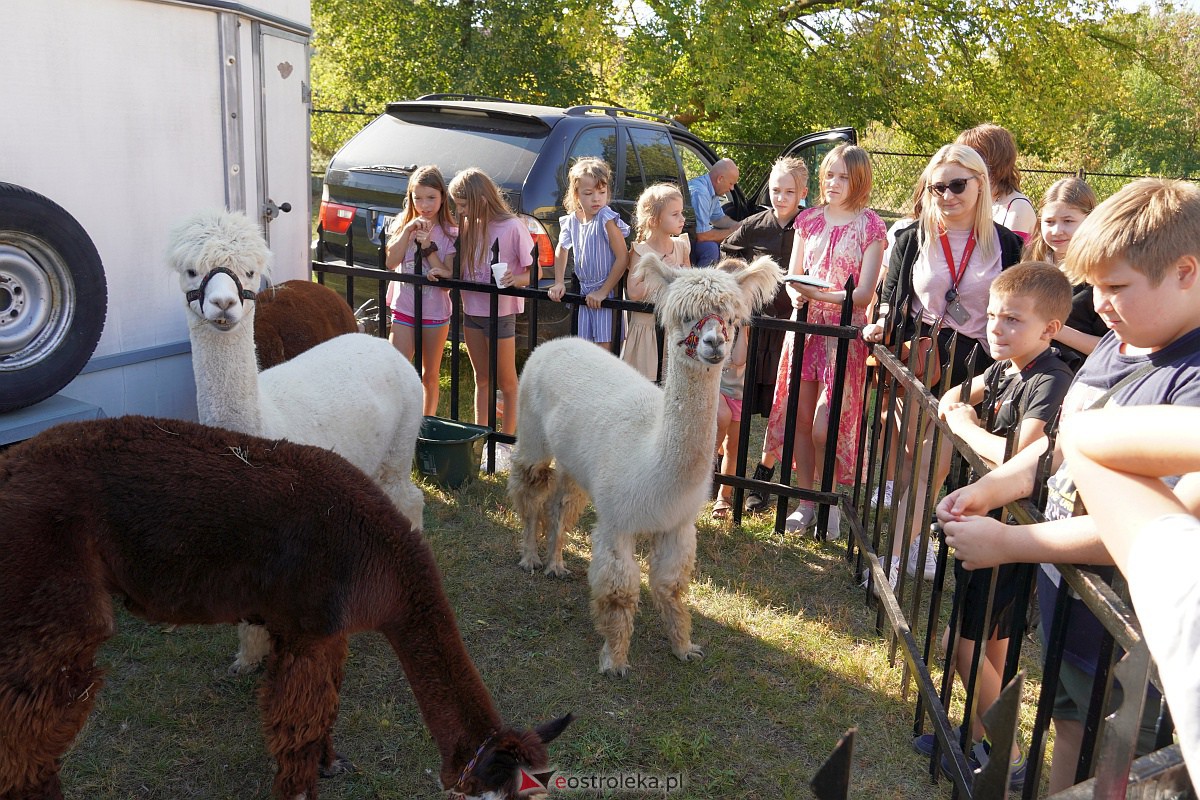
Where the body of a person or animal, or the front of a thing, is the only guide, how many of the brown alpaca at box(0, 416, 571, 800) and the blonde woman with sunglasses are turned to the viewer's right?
1

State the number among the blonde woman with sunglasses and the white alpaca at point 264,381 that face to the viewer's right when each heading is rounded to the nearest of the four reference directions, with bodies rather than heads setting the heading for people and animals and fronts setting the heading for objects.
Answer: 0

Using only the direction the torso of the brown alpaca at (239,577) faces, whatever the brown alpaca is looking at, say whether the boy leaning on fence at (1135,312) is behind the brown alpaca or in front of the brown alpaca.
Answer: in front

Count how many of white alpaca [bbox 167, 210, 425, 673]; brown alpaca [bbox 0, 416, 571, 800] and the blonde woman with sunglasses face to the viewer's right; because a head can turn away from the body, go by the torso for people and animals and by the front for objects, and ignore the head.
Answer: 1

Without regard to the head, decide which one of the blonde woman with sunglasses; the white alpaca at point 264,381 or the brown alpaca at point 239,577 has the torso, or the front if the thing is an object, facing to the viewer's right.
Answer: the brown alpaca

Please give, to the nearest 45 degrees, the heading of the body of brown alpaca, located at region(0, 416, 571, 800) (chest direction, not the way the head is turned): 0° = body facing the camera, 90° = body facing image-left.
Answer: approximately 270°

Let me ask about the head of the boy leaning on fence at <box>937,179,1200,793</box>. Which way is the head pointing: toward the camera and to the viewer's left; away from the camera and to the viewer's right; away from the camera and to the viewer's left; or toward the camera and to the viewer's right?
toward the camera and to the viewer's left

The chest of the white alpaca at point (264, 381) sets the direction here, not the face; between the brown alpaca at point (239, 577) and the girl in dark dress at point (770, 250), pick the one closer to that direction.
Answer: the brown alpaca

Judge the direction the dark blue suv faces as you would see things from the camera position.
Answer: facing away from the viewer and to the right of the viewer

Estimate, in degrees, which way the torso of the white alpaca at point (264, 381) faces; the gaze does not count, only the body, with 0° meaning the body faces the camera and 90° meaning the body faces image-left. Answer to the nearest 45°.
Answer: approximately 45°

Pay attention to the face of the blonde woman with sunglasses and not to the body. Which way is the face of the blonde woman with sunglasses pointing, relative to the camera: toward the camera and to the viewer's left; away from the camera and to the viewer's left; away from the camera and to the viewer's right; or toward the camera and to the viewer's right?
toward the camera and to the viewer's left

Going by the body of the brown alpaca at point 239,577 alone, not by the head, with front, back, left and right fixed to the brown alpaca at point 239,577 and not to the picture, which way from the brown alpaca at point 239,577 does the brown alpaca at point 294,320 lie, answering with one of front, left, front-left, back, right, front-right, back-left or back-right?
left

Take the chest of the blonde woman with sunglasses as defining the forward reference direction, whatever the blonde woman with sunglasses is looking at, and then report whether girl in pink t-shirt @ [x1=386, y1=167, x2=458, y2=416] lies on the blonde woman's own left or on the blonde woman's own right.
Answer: on the blonde woman's own right

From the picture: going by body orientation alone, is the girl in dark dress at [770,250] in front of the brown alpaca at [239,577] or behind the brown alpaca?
in front

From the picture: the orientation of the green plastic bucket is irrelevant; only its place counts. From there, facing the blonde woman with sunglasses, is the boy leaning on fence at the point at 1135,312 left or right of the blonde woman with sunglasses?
right

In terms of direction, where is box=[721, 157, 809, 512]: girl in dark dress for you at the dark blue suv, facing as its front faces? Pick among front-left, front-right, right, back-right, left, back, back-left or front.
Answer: right
